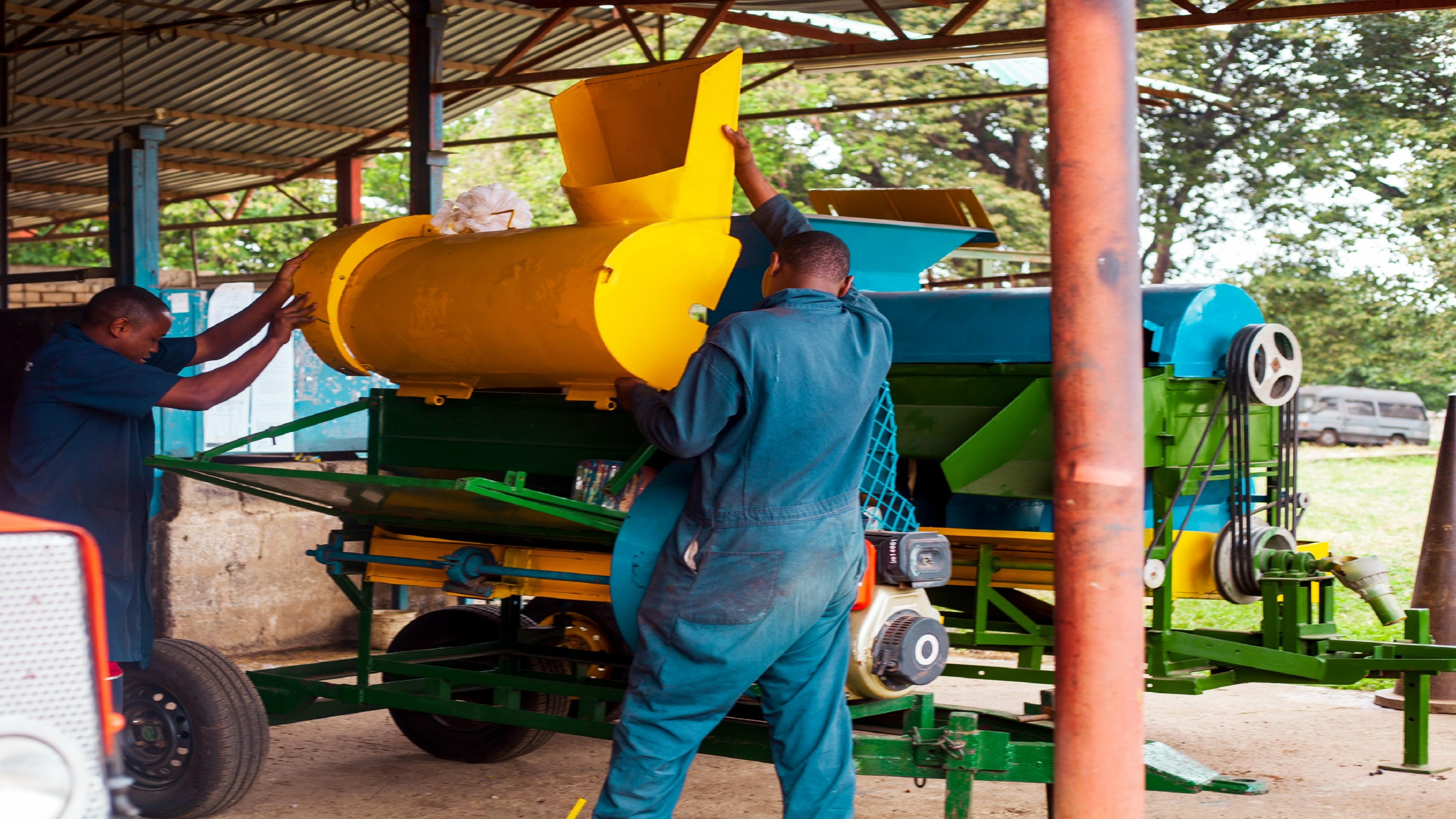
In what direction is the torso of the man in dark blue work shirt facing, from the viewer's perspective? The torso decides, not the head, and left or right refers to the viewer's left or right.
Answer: facing to the right of the viewer

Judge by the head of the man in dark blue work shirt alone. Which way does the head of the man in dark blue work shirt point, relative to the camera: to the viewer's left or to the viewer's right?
to the viewer's right

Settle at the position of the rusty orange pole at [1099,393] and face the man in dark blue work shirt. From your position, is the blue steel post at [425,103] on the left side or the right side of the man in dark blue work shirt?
right

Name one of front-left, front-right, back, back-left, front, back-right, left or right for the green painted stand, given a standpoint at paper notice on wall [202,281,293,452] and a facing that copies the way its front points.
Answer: front-left

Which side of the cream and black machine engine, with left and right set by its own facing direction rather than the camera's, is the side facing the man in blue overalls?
right

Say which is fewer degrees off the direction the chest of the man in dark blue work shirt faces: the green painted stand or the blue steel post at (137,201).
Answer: the green painted stand

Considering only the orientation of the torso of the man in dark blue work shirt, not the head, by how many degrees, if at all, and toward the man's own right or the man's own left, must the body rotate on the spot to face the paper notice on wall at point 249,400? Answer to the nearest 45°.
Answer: approximately 90° to the man's own left

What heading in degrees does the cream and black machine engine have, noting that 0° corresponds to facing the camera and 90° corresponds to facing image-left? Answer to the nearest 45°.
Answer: approximately 315°

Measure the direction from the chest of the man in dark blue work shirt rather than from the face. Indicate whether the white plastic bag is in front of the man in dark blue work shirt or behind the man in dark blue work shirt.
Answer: in front

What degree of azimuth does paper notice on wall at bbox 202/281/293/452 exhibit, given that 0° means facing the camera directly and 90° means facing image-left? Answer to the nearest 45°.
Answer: approximately 0°

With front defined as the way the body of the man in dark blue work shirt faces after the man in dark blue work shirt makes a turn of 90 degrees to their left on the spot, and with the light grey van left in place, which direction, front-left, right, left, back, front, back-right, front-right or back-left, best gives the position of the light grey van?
front-right

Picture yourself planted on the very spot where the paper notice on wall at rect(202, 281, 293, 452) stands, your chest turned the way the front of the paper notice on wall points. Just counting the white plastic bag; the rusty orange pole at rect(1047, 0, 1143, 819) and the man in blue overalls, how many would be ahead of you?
3

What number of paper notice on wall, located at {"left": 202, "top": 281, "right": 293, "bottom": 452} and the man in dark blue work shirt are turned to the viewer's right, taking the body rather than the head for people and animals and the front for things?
1
